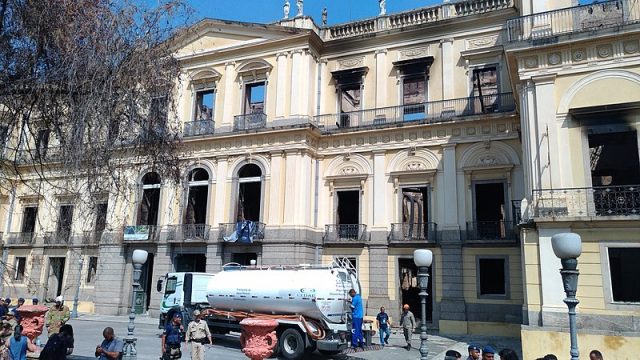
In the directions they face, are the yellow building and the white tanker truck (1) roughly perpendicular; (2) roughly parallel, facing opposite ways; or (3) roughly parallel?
roughly perpendicular

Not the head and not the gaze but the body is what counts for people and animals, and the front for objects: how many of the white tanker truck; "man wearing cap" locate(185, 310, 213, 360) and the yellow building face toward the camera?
2

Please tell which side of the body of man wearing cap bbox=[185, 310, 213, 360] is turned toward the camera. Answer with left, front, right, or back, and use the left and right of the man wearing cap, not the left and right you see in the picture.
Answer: front

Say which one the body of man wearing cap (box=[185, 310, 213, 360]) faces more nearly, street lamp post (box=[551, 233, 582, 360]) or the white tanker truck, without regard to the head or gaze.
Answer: the street lamp post

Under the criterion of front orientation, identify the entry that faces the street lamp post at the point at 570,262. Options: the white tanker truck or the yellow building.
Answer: the yellow building

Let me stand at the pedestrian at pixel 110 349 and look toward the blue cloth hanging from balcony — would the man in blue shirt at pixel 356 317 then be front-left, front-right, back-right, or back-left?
front-right

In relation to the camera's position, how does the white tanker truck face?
facing away from the viewer and to the left of the viewer

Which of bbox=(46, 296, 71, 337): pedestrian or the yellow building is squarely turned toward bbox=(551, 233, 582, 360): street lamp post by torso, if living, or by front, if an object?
the yellow building

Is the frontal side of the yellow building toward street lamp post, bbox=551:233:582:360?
yes

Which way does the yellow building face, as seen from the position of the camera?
facing the viewer
